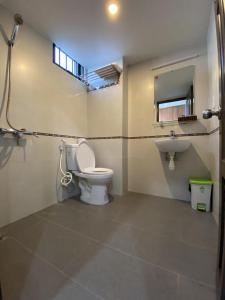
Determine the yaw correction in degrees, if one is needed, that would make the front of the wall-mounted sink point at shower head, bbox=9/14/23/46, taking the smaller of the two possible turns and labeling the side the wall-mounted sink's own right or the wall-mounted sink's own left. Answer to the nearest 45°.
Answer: approximately 45° to the wall-mounted sink's own right

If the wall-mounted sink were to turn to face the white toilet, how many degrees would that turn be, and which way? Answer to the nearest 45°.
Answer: approximately 90° to its right

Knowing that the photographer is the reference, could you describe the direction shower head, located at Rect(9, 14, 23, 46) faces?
facing the viewer and to the right of the viewer

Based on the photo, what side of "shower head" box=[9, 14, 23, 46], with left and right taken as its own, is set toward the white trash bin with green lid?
front

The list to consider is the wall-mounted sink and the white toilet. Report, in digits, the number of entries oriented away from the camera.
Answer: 0

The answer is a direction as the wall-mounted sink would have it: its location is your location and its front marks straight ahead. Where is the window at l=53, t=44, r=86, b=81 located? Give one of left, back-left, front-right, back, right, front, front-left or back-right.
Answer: right

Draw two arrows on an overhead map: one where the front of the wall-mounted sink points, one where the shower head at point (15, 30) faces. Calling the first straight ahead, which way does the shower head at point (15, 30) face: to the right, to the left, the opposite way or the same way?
to the left

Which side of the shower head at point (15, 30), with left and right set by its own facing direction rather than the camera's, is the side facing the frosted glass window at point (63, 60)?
left
